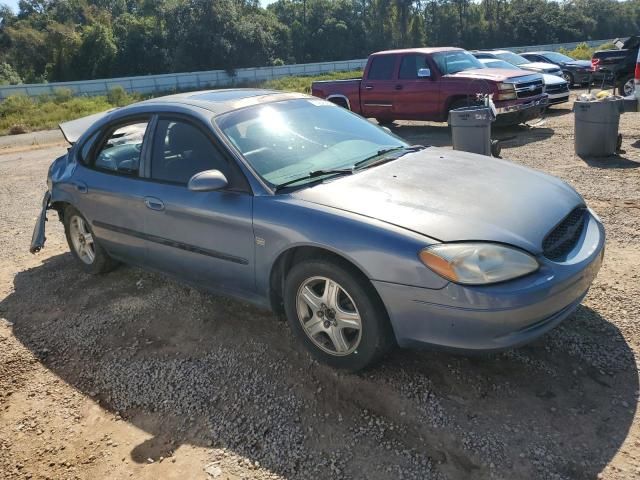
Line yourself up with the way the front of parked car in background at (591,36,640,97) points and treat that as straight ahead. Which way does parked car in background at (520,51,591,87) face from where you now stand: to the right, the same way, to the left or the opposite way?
to the right

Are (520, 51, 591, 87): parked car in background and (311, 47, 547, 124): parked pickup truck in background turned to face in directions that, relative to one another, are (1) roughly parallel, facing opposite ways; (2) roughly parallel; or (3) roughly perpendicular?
roughly parallel

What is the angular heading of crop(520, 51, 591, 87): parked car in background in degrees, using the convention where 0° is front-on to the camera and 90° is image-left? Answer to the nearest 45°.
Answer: approximately 315°

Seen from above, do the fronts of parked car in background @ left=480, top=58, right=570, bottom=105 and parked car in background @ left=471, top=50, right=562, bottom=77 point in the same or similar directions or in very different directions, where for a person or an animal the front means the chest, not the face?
same or similar directions

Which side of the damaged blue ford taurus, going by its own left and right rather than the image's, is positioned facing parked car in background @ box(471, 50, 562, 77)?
left

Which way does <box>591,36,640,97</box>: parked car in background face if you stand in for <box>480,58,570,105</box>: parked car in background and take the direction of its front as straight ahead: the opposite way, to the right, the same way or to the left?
to the left

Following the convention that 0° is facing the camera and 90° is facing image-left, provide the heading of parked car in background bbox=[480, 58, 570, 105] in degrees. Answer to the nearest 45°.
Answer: approximately 315°

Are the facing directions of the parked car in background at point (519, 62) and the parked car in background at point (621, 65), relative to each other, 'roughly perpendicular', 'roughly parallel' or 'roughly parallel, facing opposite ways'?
roughly perpendicular

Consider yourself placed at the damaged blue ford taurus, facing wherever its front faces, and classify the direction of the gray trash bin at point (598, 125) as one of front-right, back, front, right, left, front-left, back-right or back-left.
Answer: left

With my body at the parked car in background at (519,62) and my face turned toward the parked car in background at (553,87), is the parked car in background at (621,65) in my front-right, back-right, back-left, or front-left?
front-left

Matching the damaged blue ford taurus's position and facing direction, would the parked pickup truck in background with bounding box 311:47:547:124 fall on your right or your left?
on your left

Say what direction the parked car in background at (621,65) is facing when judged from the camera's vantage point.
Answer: facing away from the viewer and to the right of the viewer

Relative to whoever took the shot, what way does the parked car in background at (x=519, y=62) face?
facing the viewer and to the right of the viewer

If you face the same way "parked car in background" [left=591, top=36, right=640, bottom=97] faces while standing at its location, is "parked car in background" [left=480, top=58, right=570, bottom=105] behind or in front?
behind

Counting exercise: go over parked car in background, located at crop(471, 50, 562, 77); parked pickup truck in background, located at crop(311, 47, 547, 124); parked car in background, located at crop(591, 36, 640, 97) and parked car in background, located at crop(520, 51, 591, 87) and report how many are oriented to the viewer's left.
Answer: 0

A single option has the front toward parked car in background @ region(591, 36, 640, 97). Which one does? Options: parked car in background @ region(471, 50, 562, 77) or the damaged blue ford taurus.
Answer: parked car in background @ region(471, 50, 562, 77)

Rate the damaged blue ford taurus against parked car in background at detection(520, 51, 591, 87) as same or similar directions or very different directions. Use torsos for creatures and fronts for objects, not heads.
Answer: same or similar directions

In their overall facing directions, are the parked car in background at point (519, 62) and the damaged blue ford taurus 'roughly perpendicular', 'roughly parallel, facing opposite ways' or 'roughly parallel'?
roughly parallel
